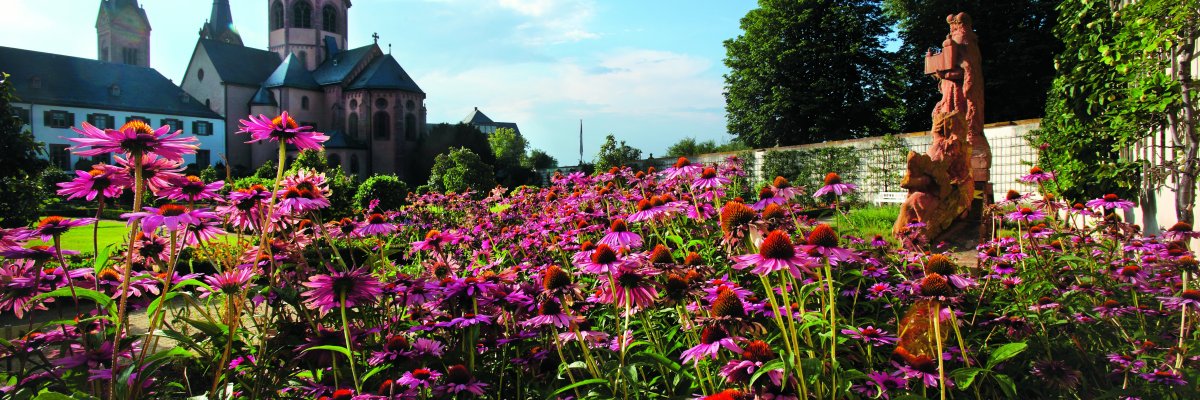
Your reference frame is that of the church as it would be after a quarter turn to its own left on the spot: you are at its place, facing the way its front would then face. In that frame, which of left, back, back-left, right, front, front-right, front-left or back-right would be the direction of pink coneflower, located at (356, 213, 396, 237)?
front-left

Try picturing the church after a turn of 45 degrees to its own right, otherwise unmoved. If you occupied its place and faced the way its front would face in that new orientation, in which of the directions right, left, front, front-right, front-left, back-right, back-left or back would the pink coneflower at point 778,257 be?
back

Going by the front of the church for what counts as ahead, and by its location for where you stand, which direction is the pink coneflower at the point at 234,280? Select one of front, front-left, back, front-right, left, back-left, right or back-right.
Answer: back-left

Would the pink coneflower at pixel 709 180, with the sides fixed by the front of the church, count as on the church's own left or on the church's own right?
on the church's own left

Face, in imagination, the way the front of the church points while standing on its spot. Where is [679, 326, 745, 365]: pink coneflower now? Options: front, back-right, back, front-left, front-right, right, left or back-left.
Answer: back-left

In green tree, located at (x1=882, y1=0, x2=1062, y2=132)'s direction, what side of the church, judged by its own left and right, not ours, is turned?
back

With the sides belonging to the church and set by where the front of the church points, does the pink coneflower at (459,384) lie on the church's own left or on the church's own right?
on the church's own left

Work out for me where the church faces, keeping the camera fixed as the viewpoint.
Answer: facing away from the viewer and to the left of the viewer

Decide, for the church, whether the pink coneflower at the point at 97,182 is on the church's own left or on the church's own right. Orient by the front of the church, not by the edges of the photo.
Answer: on the church's own left
